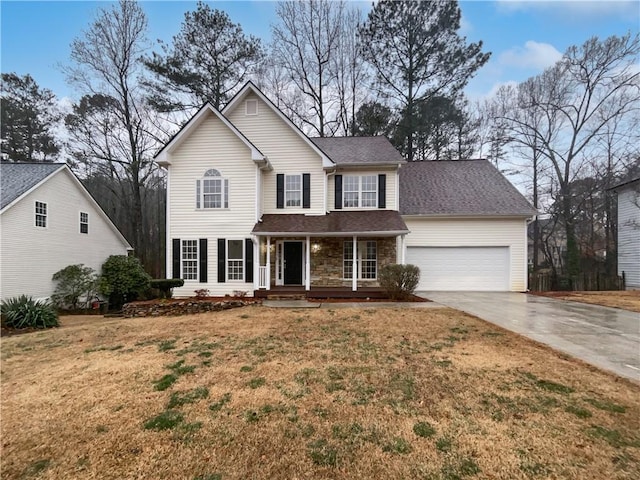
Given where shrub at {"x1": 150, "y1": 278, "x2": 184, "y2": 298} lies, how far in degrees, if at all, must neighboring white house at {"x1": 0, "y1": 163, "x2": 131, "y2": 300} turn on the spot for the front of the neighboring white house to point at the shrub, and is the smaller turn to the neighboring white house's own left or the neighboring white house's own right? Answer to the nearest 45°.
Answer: approximately 90° to the neighboring white house's own left

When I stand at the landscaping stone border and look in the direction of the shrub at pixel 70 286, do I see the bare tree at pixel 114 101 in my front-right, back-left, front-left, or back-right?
front-right

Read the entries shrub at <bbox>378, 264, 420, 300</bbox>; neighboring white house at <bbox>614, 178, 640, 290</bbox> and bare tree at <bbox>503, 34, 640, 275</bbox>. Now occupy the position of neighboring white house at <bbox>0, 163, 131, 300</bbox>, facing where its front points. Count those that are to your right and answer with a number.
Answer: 0

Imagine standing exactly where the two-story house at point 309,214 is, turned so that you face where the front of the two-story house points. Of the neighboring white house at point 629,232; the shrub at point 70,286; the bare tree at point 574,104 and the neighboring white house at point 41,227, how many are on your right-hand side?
2

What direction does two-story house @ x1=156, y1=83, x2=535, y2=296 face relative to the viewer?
toward the camera

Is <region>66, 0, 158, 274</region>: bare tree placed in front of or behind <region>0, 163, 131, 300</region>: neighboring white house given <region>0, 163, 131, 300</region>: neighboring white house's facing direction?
behind

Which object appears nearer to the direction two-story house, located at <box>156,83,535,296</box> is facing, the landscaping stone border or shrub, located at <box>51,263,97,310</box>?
the landscaping stone border

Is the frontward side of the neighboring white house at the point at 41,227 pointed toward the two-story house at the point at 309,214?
no

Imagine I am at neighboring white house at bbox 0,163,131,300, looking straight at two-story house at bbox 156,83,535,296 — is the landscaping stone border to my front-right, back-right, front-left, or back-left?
front-right

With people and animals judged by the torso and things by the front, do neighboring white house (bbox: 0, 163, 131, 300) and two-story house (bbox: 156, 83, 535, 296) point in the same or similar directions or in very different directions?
same or similar directions

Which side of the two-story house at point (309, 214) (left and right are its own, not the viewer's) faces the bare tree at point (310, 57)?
back

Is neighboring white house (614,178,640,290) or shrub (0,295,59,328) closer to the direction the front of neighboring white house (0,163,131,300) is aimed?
the shrub

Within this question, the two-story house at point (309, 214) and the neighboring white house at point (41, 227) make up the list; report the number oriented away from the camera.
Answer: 0

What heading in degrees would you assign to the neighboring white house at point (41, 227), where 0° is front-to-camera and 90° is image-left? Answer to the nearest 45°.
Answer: approximately 45°

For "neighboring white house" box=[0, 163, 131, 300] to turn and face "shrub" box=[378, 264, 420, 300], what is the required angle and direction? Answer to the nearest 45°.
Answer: approximately 90° to its left

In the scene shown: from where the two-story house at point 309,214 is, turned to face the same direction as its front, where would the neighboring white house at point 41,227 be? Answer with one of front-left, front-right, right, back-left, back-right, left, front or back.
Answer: right
